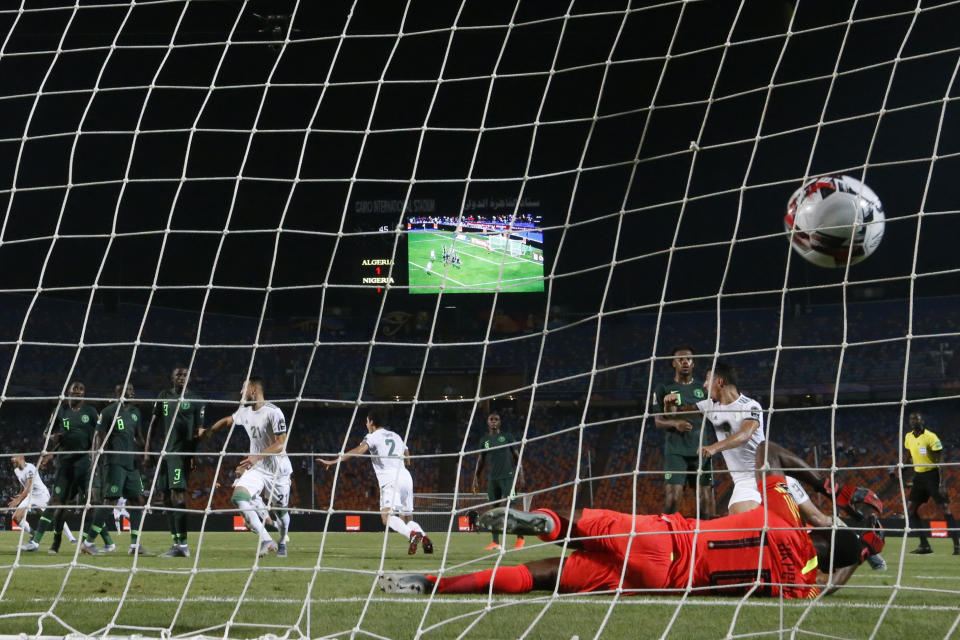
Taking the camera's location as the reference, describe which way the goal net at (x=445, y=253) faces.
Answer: facing away from the viewer

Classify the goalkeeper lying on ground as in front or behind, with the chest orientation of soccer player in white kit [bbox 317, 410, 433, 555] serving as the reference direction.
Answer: behind

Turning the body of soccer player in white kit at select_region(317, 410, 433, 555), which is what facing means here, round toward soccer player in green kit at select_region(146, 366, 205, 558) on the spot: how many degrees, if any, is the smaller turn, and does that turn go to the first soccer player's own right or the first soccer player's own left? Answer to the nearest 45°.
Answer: approximately 90° to the first soccer player's own left

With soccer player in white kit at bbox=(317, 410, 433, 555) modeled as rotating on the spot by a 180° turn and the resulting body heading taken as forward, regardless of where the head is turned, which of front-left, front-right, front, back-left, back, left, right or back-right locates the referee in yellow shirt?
front-left

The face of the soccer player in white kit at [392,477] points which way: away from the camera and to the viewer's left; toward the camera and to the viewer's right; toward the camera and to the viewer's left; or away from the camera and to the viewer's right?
away from the camera and to the viewer's left

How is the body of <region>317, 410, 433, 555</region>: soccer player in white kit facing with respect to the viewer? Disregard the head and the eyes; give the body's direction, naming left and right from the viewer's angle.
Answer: facing away from the viewer and to the left of the viewer
